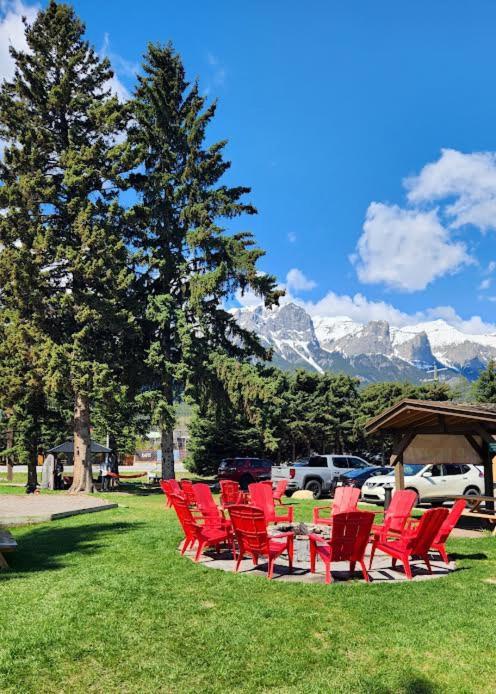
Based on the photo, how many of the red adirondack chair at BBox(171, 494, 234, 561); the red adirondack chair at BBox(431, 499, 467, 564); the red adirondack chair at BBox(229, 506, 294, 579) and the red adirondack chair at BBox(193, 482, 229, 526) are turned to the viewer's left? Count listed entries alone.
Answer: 1

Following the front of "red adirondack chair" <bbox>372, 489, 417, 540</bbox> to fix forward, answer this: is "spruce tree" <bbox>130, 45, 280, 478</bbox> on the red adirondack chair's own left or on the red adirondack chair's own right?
on the red adirondack chair's own right

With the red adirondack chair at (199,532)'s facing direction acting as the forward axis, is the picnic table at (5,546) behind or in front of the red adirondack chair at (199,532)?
behind

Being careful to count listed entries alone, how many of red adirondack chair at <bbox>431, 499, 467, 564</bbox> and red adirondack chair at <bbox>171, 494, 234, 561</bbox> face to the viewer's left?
1

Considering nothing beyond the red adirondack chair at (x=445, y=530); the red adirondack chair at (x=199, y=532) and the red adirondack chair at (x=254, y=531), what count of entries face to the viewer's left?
1

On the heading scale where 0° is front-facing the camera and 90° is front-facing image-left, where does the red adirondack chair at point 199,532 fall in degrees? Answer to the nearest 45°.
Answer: approximately 225°

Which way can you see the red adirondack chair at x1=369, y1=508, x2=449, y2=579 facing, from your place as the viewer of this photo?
facing away from the viewer and to the left of the viewer

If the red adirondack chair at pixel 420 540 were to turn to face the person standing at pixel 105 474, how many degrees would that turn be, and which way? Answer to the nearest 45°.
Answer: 0° — it already faces them

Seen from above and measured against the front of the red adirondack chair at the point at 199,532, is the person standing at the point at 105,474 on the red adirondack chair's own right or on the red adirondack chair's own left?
on the red adirondack chair's own left

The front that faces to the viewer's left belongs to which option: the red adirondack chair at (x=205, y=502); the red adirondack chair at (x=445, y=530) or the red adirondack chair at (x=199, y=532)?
the red adirondack chair at (x=445, y=530)

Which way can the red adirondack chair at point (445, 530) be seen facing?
to the viewer's left

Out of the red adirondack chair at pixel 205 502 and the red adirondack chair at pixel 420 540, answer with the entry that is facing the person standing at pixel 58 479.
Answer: the red adirondack chair at pixel 420 540

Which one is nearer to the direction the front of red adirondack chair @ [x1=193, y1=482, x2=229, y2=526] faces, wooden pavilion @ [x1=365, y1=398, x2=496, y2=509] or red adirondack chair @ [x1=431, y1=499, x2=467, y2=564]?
the red adirondack chair

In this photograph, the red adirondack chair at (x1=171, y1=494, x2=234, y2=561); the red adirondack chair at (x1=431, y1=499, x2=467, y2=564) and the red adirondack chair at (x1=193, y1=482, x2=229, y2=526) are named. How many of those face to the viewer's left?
1

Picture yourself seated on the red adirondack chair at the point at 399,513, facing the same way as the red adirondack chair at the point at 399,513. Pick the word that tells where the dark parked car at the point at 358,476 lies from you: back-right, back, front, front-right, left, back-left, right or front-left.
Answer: back-right
